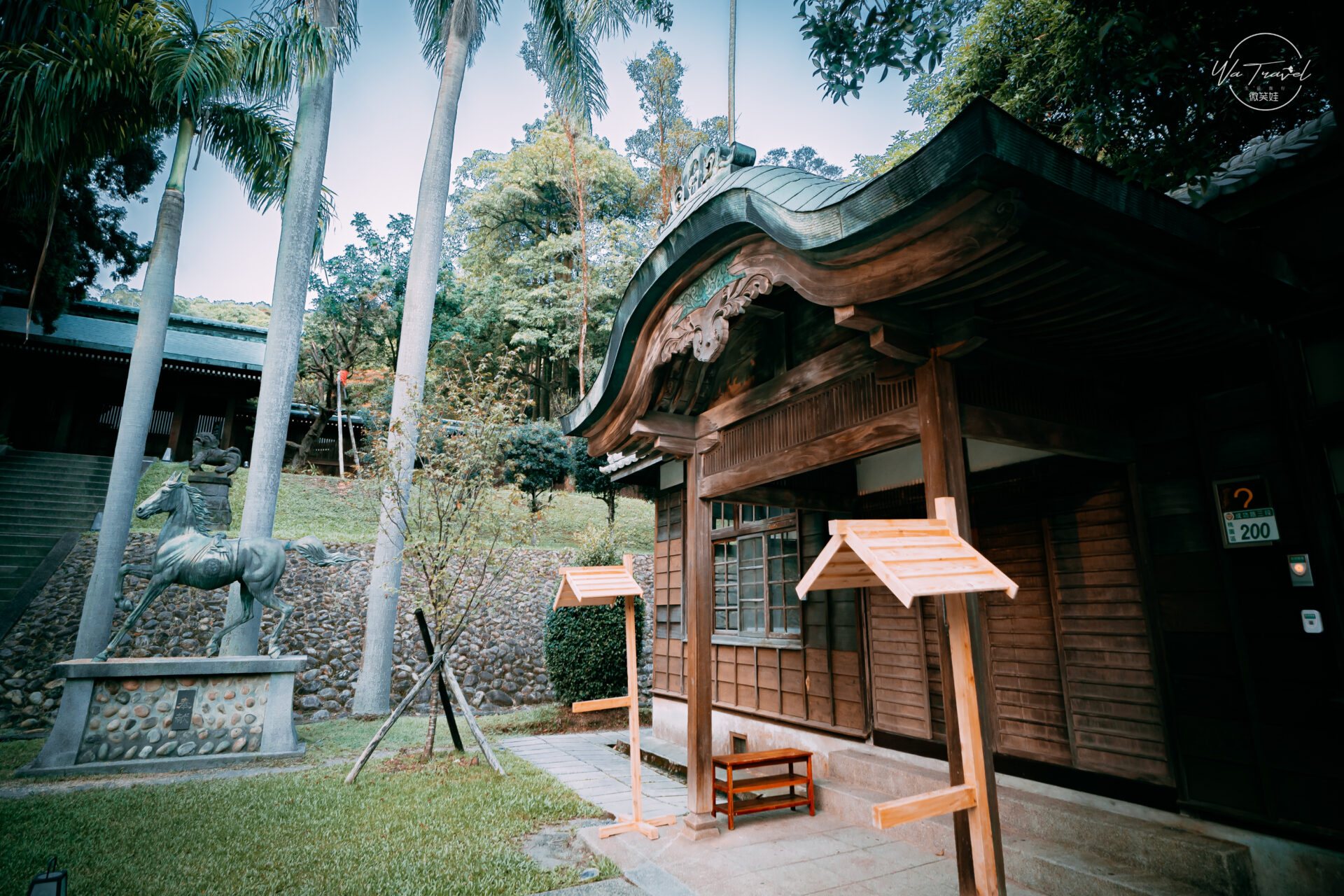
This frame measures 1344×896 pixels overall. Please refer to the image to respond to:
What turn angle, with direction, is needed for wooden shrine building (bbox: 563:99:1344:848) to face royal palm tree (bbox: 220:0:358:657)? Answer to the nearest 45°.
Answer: approximately 45° to its right

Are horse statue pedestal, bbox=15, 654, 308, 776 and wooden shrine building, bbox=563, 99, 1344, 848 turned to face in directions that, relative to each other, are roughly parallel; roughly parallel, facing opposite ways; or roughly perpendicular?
roughly perpendicular

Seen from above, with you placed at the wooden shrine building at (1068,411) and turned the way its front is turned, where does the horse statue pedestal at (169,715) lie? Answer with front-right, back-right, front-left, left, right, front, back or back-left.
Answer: front-right

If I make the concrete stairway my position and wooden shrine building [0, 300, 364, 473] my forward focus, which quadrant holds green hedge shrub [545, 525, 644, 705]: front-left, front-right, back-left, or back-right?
back-right

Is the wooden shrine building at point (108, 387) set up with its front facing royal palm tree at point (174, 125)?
yes

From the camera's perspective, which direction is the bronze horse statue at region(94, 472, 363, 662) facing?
to the viewer's left
